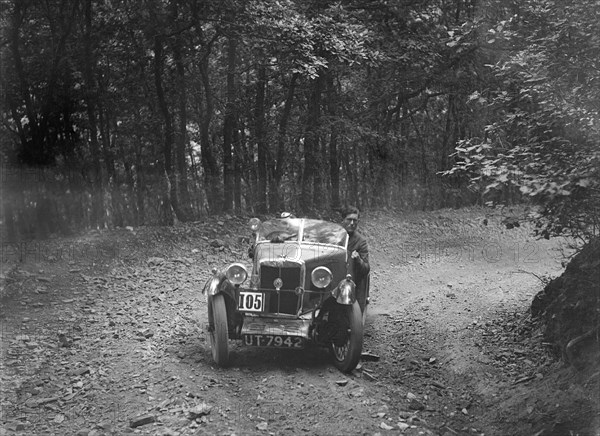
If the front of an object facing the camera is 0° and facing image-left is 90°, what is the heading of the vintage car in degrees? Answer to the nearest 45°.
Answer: approximately 0°

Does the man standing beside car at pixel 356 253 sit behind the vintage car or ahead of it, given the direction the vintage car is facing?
behind

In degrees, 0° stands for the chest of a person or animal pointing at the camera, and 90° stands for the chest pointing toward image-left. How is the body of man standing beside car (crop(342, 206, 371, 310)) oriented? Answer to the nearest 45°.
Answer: approximately 45°
